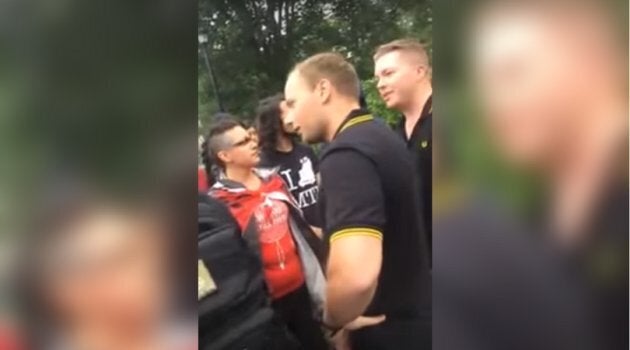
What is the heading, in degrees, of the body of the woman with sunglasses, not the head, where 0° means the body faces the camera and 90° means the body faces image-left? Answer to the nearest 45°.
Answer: approximately 315°

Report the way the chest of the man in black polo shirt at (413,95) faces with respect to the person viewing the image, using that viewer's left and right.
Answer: facing the viewer and to the left of the viewer

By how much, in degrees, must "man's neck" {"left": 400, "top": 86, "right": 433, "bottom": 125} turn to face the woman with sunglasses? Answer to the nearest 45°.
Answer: approximately 45° to its right

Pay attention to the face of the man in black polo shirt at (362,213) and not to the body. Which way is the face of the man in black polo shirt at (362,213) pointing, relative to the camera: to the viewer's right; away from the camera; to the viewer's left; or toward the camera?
to the viewer's left

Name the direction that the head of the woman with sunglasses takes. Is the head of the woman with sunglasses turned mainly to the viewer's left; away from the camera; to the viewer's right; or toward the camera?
to the viewer's right

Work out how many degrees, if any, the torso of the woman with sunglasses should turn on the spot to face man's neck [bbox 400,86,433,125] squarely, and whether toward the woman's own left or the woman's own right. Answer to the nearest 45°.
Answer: approximately 45° to the woman's own left

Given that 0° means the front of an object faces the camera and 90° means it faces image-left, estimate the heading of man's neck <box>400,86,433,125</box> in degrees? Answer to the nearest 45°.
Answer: approximately 45°
